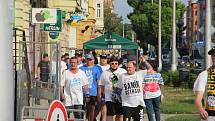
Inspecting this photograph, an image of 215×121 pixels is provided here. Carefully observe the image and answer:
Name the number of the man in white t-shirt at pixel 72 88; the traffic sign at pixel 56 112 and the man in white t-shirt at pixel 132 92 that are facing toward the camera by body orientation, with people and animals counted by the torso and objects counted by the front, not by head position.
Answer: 3

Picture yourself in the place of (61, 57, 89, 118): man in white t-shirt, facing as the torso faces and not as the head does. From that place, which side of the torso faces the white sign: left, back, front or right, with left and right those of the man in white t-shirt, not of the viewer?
back

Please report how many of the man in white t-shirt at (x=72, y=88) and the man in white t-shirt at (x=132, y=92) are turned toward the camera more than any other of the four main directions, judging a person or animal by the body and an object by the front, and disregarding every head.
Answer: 2
